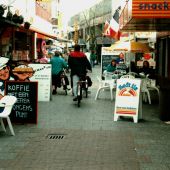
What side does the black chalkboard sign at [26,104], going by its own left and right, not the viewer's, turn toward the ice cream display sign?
left

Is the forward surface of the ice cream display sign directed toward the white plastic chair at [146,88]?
no

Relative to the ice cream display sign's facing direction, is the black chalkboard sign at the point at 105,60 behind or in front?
behind

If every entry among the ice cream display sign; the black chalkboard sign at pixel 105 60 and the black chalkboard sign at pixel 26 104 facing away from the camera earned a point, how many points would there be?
0

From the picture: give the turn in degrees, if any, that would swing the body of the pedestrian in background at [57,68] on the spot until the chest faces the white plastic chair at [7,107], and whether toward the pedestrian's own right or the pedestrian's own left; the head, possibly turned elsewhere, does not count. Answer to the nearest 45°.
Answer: approximately 180°

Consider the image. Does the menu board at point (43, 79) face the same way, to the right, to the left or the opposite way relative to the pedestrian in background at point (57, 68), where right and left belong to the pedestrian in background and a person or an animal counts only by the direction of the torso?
the opposite way

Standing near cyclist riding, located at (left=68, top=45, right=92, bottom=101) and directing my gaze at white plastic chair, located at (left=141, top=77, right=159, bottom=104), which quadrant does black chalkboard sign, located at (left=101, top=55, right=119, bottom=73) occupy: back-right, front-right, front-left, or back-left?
front-left

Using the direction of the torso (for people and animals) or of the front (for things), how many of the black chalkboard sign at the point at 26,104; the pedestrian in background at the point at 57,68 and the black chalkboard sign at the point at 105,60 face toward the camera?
2

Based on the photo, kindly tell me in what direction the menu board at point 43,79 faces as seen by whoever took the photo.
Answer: facing the viewer

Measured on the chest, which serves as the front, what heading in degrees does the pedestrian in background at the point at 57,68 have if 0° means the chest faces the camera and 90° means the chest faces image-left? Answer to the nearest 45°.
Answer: approximately 180°

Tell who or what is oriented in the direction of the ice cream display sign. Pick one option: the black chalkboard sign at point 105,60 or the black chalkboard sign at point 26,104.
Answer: the black chalkboard sign at point 105,60

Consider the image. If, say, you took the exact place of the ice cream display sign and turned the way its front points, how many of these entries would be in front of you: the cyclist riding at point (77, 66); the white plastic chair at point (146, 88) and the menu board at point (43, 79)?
0

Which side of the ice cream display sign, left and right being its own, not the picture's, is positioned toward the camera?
front

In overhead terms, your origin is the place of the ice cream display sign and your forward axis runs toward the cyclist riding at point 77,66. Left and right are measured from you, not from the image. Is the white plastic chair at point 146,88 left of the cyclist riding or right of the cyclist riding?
right

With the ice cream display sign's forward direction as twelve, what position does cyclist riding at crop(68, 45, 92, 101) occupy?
The cyclist riding is roughly at 5 o'clock from the ice cream display sign.
